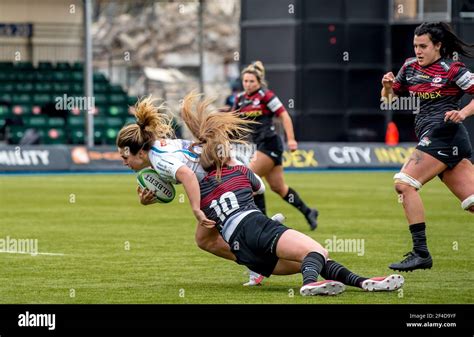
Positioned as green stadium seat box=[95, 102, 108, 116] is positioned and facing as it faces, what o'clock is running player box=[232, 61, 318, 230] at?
The running player is roughly at 12 o'clock from the green stadium seat.

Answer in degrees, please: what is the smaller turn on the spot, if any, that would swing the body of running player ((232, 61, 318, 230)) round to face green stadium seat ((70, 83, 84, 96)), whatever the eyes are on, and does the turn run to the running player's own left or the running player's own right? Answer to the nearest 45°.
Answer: approximately 135° to the running player's own right

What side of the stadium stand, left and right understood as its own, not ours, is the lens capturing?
front

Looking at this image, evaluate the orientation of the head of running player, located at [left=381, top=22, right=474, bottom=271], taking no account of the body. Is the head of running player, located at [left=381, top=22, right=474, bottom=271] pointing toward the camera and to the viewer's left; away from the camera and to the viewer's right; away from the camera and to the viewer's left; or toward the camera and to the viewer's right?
toward the camera and to the viewer's left

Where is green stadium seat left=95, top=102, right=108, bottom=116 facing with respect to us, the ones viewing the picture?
facing the viewer

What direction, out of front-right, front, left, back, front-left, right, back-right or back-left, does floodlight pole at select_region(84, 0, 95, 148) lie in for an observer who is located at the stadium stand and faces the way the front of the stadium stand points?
front

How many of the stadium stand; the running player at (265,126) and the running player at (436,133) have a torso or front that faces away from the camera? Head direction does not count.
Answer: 0

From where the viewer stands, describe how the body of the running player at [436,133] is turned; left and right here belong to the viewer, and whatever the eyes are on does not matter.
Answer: facing the viewer and to the left of the viewer

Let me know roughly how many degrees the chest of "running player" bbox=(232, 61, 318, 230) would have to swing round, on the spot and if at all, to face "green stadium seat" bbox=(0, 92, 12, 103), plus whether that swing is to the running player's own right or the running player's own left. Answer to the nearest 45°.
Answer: approximately 135° to the running player's own right

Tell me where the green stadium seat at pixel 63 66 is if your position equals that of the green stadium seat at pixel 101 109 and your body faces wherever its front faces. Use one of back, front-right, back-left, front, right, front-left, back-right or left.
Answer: back-right

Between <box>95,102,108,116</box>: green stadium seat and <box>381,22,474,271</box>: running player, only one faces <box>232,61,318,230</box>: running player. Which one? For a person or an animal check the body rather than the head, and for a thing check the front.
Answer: the green stadium seat

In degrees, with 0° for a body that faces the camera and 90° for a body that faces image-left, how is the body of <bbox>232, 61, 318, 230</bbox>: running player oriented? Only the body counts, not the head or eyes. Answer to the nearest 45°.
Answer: approximately 45°

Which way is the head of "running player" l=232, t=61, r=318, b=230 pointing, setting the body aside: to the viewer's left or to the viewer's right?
to the viewer's left

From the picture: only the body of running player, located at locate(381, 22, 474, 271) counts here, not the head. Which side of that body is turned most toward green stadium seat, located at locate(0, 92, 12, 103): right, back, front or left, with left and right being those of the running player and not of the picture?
right

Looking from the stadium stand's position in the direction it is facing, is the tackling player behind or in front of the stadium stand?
in front
